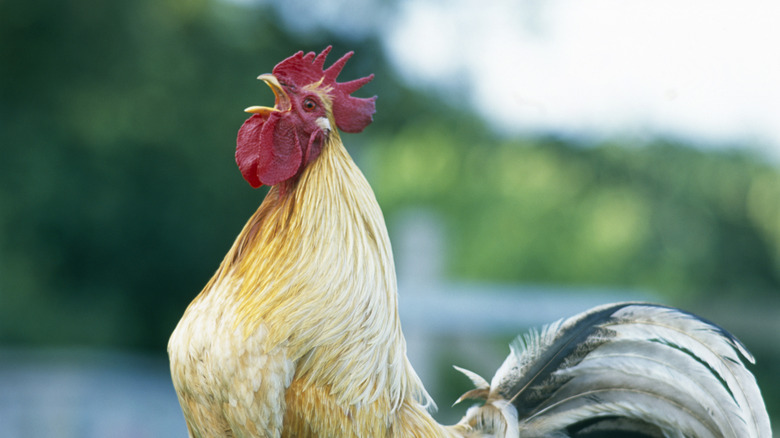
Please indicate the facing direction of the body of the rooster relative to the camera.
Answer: to the viewer's left
